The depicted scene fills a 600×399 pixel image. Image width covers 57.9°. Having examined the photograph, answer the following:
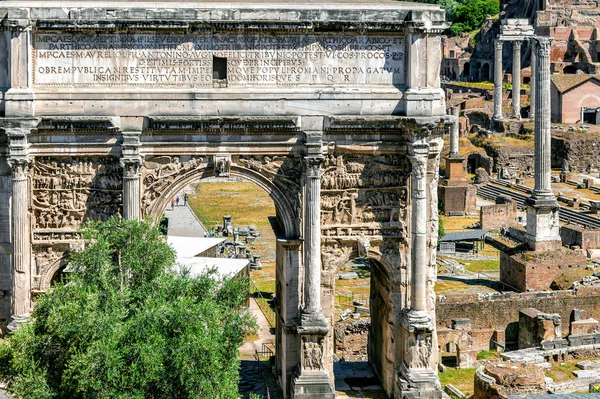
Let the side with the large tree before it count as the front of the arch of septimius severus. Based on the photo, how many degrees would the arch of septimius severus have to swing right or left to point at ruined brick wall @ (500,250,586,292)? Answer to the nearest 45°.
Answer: approximately 135° to its left

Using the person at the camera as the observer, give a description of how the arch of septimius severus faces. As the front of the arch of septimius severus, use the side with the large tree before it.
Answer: facing the viewer

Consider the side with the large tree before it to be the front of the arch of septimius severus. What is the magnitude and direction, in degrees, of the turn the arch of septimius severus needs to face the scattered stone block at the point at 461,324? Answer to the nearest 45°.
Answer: approximately 135° to its left

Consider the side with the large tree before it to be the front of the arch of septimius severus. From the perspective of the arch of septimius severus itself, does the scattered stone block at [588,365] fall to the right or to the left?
on its left

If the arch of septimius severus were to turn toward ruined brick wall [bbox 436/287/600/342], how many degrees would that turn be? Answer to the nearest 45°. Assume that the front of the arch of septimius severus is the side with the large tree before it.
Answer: approximately 135° to its left
